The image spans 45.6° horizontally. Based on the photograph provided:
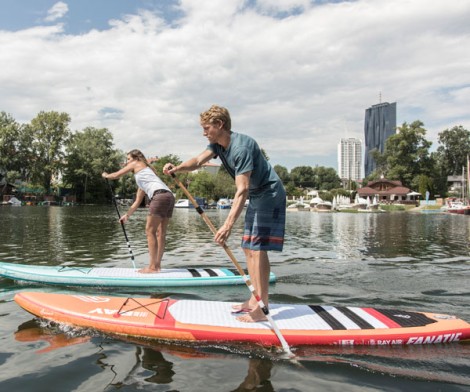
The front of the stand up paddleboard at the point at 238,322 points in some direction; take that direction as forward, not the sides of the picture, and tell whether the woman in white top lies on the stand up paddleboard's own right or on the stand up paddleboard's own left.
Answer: on the stand up paddleboard's own right

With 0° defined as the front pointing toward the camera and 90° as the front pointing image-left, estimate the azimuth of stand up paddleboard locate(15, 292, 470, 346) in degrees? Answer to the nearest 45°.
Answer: approximately 90°

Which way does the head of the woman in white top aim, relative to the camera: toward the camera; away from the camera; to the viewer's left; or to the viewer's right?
to the viewer's left

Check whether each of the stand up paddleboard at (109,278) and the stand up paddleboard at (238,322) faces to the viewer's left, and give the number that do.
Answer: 2

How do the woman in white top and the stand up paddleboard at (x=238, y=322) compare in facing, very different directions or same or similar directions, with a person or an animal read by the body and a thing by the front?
same or similar directions

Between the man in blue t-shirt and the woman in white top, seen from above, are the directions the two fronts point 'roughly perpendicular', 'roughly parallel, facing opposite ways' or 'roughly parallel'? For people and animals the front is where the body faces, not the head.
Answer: roughly parallel

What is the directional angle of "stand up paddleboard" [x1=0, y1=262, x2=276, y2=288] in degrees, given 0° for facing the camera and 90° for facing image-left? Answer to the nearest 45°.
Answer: approximately 90°

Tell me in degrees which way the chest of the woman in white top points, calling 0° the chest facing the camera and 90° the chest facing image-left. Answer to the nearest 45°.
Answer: approximately 90°

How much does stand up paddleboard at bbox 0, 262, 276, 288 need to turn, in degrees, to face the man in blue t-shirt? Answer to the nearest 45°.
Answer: approximately 135° to its left

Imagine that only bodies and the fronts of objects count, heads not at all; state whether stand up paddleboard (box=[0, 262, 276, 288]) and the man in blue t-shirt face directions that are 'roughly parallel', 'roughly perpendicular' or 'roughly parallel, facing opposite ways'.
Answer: roughly parallel

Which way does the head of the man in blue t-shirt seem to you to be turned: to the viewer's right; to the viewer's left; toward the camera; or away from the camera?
to the viewer's left

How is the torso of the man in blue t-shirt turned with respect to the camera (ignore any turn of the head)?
to the viewer's left
